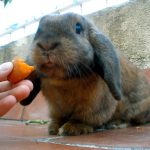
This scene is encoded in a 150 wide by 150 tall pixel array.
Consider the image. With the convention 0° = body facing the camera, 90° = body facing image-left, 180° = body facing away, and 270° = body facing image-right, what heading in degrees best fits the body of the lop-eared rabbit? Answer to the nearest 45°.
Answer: approximately 45°
